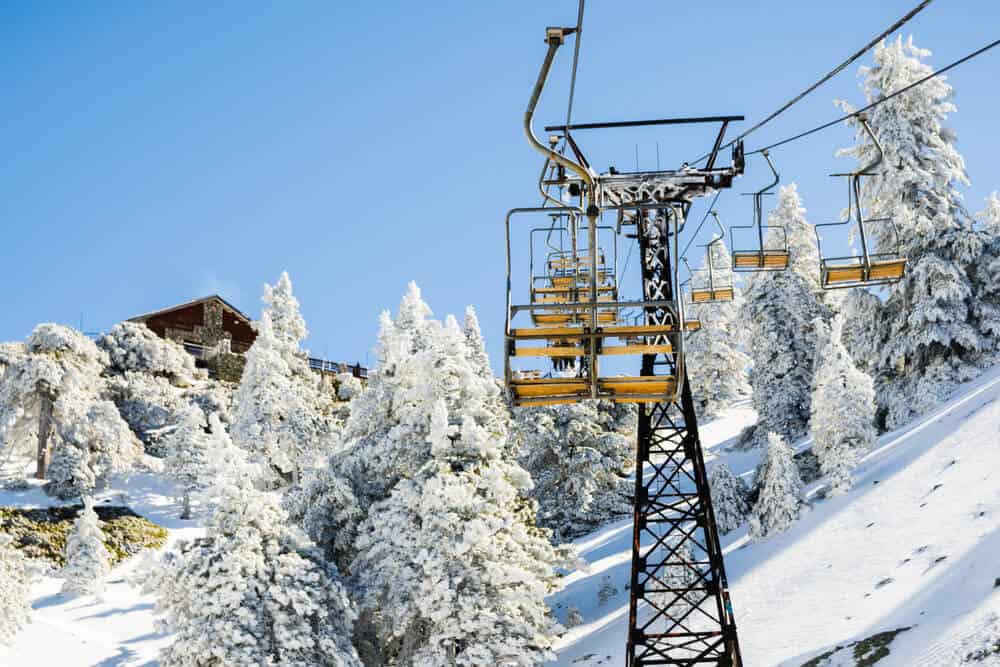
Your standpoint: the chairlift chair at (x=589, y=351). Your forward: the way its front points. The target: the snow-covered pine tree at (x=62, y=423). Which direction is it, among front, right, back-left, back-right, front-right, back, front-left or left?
front-left

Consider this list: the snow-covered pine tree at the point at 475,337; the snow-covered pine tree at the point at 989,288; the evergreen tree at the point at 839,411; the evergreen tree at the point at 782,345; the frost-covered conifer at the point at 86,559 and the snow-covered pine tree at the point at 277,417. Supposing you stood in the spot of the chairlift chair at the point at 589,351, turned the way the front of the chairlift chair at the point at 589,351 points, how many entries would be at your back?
0

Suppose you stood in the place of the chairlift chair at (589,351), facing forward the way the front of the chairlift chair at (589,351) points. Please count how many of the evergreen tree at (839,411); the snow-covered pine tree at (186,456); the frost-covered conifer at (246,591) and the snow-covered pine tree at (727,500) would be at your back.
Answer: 0

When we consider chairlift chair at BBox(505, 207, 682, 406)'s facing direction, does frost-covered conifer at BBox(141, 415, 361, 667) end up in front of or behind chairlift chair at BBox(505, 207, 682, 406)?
in front

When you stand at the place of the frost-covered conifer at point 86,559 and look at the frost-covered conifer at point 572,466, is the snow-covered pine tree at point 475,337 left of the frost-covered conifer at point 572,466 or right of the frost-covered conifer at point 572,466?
left

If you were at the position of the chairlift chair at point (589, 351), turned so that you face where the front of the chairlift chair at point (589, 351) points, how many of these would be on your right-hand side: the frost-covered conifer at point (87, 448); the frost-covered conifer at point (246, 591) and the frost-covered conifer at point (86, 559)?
0

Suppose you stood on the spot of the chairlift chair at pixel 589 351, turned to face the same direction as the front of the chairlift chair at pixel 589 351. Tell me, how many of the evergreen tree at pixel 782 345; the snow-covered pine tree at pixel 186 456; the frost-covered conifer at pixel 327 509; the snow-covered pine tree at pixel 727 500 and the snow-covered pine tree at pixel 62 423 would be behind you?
0

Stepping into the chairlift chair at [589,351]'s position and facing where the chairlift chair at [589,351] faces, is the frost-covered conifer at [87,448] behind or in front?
in front

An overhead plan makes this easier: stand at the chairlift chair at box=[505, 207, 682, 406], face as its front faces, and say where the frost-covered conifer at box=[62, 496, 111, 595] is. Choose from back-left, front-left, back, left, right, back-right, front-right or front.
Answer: front-left

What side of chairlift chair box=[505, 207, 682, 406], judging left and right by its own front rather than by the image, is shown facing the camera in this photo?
back
